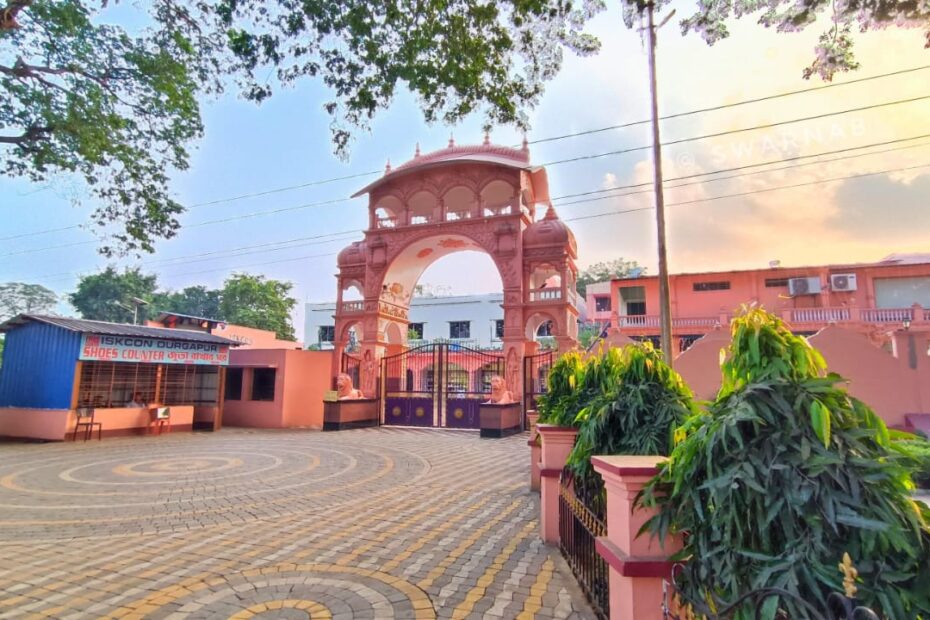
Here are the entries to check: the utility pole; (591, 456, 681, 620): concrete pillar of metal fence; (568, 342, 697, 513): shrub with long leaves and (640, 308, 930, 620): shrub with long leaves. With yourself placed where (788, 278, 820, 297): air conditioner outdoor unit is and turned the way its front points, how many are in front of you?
4

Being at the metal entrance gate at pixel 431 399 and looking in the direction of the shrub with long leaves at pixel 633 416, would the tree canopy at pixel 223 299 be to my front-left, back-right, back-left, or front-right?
back-right

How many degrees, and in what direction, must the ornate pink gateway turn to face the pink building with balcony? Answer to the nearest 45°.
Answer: approximately 135° to its left

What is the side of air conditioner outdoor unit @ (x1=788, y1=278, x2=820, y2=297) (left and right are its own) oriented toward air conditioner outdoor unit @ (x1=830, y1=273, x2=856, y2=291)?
left

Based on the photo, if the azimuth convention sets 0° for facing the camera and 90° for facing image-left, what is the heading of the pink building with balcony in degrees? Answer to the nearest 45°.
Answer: approximately 0°

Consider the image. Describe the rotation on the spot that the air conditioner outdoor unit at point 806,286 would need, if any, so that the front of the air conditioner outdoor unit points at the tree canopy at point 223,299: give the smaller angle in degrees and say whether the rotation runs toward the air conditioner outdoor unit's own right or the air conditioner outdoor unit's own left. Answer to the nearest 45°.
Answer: approximately 90° to the air conditioner outdoor unit's own right

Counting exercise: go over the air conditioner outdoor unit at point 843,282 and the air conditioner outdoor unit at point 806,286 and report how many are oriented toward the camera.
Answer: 2

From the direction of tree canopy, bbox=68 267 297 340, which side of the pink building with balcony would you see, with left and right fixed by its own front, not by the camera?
right
